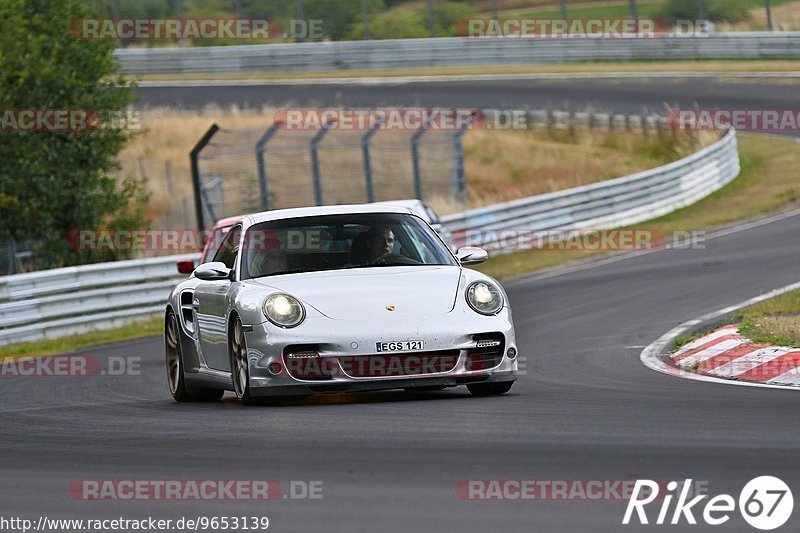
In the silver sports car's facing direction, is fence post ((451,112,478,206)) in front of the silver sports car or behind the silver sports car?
behind

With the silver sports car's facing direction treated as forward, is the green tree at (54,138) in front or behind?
behind

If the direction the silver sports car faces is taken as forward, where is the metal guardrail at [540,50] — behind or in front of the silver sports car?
behind

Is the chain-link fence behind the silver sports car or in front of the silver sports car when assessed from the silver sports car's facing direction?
behind

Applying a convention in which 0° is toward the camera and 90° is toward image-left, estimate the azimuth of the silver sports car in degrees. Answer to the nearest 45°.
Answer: approximately 0°

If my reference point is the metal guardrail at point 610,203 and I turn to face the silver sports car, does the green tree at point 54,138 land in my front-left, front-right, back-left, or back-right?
front-right

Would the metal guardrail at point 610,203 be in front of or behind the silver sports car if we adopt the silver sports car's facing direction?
behind

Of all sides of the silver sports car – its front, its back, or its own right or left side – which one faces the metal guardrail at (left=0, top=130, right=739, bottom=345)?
back

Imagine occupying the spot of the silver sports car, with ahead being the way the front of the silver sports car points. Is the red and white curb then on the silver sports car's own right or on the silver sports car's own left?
on the silver sports car's own left
